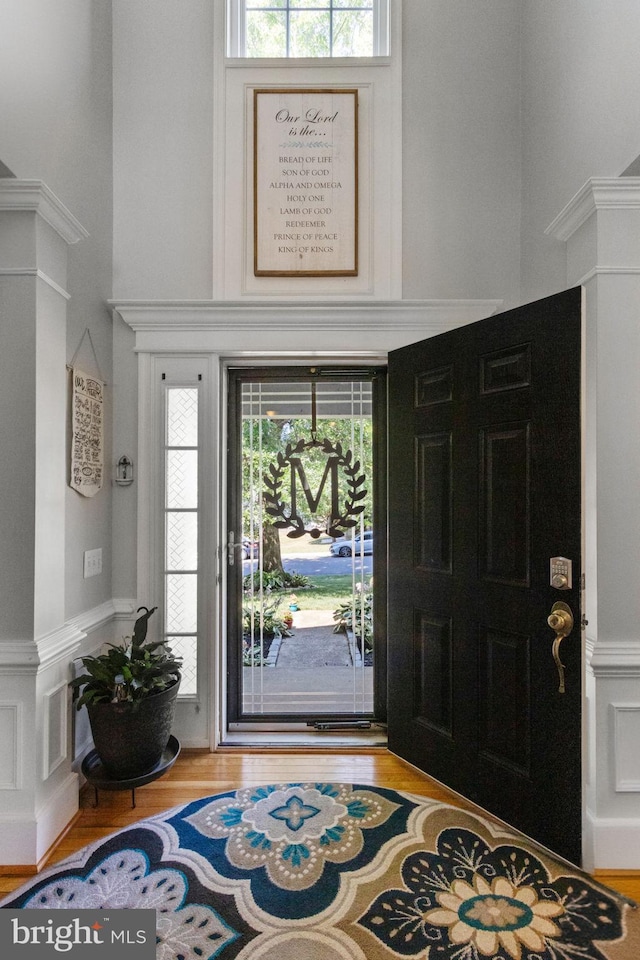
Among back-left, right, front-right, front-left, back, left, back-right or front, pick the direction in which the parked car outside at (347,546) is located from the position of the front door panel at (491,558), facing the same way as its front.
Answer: right

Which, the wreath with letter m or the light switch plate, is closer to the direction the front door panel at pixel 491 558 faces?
the light switch plate

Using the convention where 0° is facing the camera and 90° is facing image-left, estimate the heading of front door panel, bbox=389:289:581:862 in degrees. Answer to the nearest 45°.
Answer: approximately 45°

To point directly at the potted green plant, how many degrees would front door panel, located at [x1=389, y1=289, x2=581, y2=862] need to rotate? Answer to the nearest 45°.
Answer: approximately 45° to its right

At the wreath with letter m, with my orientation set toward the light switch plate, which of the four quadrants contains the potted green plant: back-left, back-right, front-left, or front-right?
front-left

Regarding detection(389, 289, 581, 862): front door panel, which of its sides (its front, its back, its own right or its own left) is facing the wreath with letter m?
right

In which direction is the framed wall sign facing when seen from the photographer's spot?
facing the viewer
